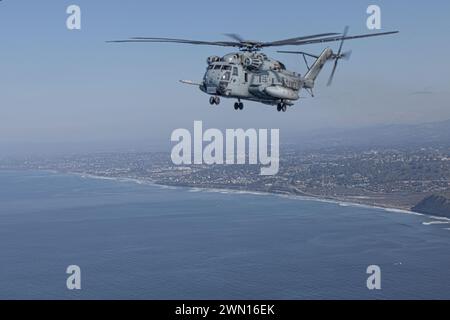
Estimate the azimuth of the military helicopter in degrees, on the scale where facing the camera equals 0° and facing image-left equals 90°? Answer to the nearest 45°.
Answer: approximately 45°
